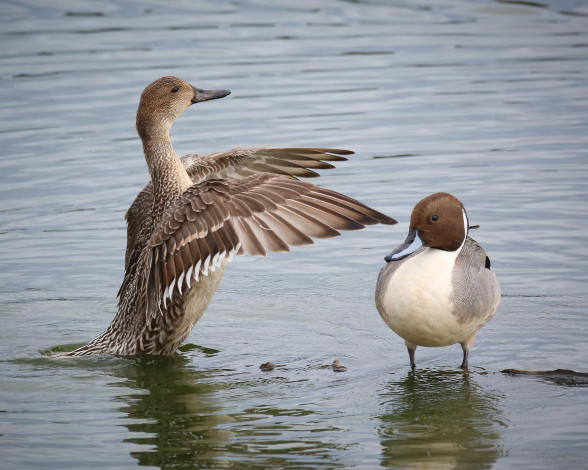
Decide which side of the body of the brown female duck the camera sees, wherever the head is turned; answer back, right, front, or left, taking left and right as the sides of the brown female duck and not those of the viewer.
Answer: right

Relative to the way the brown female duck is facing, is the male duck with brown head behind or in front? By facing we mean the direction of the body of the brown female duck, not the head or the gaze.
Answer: in front
